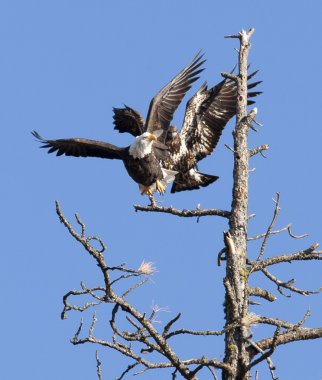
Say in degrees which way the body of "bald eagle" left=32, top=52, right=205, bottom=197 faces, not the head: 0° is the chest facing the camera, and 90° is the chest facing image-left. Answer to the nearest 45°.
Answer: approximately 45°

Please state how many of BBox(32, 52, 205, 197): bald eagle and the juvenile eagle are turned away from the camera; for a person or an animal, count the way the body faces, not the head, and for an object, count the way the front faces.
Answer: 0
